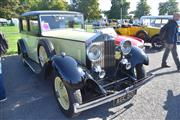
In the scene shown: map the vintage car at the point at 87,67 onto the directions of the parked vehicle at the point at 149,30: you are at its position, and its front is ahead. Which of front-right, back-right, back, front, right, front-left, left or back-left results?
left

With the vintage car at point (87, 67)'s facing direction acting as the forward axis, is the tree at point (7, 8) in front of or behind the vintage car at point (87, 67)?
behind

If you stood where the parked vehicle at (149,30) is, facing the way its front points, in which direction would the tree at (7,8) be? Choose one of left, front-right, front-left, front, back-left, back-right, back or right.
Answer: front-right

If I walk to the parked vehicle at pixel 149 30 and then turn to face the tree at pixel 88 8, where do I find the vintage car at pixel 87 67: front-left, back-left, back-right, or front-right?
back-left

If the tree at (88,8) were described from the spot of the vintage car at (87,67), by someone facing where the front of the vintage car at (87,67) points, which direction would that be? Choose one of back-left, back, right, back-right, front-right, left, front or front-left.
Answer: back-left

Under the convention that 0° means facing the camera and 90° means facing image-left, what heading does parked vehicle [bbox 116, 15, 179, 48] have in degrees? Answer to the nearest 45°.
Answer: approximately 90°

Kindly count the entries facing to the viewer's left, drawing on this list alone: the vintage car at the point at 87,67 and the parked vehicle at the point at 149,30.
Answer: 1

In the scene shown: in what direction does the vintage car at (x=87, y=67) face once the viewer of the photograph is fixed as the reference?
facing the viewer and to the right of the viewer

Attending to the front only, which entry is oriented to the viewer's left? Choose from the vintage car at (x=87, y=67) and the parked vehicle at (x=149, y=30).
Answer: the parked vehicle

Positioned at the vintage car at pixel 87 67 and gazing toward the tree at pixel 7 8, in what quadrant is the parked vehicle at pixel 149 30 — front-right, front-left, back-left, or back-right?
front-right
